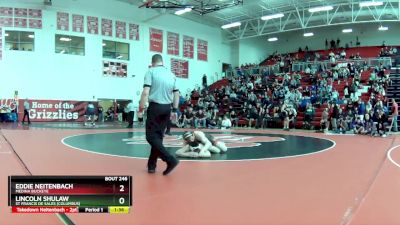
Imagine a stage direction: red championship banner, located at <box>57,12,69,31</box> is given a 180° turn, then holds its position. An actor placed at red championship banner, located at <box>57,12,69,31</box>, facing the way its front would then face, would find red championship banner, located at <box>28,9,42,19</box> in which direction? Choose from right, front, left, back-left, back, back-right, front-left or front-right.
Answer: left

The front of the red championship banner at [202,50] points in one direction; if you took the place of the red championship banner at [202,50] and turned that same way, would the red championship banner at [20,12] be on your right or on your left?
on your right

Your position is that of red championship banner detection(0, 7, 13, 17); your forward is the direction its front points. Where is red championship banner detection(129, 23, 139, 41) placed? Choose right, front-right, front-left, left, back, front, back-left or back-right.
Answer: left

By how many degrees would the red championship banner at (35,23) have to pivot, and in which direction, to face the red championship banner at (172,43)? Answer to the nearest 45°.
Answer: approximately 90° to its left

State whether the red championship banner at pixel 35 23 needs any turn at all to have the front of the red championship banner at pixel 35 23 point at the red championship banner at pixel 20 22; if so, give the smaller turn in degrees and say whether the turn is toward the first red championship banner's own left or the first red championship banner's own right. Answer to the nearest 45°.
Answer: approximately 90° to the first red championship banner's own right

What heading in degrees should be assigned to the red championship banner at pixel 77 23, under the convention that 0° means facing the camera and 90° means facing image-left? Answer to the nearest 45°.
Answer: approximately 0°

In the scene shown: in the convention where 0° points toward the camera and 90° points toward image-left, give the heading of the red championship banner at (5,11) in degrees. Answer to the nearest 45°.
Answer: approximately 0°

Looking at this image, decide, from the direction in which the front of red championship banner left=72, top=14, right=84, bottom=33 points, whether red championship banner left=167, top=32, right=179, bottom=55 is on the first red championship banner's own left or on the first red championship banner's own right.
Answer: on the first red championship banner's own left

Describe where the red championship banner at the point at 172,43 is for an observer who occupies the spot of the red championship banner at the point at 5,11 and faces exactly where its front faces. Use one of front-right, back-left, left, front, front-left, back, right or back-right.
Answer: left
